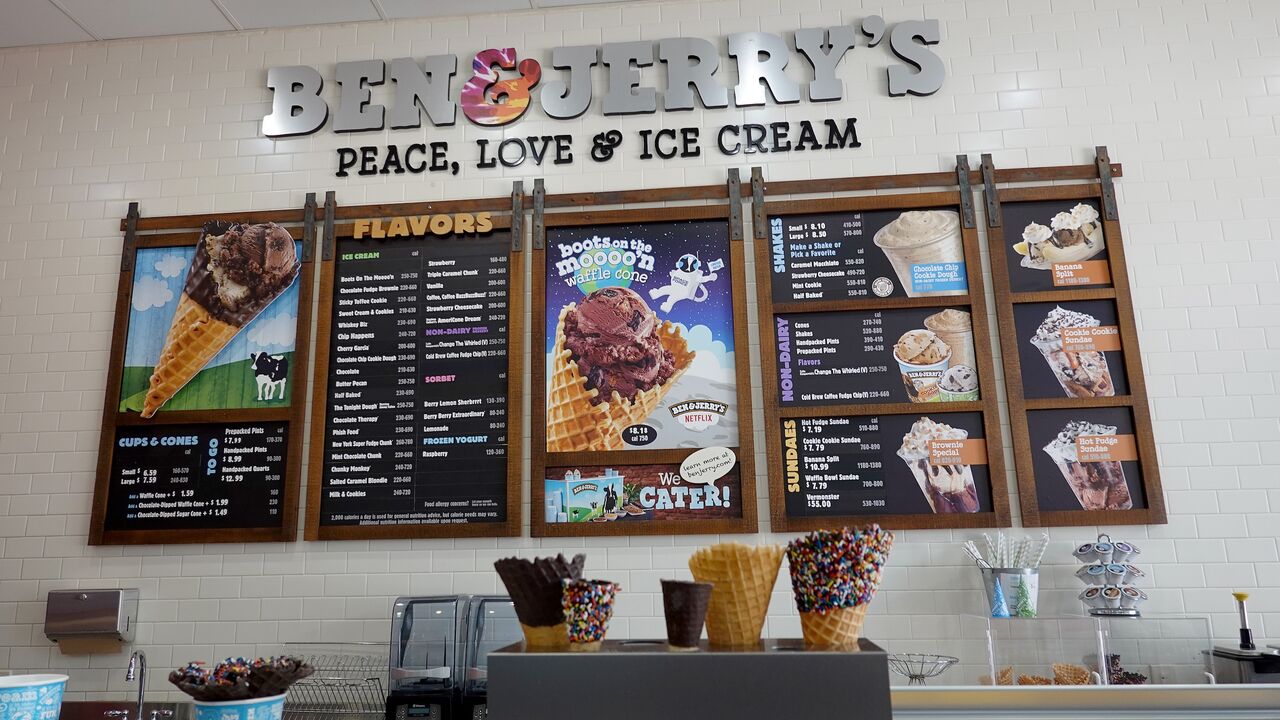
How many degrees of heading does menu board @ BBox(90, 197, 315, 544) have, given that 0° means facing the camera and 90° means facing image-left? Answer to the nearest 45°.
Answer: approximately 0°

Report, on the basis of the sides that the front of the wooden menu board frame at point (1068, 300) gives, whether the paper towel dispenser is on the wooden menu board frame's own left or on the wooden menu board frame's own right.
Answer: on the wooden menu board frame's own right

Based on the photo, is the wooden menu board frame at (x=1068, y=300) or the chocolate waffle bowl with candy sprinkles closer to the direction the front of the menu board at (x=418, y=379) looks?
the chocolate waffle bowl with candy sprinkles

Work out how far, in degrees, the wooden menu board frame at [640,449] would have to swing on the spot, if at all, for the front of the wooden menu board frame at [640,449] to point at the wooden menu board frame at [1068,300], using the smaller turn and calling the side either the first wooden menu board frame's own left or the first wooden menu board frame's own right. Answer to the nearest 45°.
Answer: approximately 90° to the first wooden menu board frame's own left
